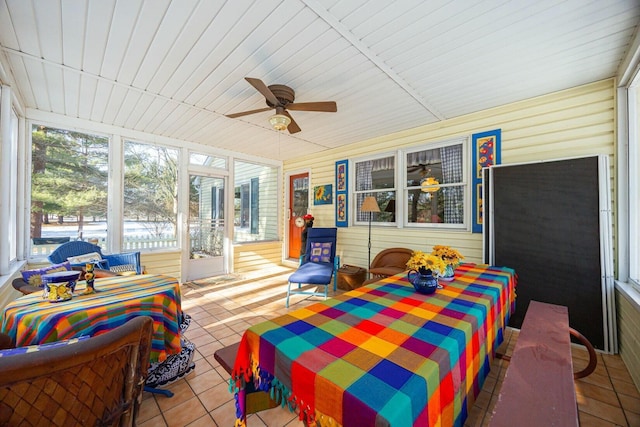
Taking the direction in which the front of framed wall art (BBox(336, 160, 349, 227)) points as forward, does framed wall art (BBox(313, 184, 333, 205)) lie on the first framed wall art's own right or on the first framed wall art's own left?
on the first framed wall art's own right

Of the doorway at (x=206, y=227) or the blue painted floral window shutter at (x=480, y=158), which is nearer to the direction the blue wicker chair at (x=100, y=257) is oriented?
the blue painted floral window shutter

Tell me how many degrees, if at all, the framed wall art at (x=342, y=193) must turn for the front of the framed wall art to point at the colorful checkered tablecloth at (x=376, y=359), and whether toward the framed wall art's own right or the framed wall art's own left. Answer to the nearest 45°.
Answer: approximately 45° to the framed wall art's own left

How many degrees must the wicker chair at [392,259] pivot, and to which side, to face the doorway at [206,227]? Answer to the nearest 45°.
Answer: approximately 45° to its right

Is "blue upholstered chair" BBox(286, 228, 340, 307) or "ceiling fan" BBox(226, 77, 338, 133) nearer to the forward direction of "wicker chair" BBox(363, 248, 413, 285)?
the ceiling fan

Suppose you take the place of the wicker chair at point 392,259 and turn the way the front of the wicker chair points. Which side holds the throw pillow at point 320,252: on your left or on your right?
on your right

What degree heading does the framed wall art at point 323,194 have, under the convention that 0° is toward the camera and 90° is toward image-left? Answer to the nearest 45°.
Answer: approximately 45°

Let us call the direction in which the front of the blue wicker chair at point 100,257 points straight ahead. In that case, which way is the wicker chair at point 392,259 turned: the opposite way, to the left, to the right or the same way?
to the right
